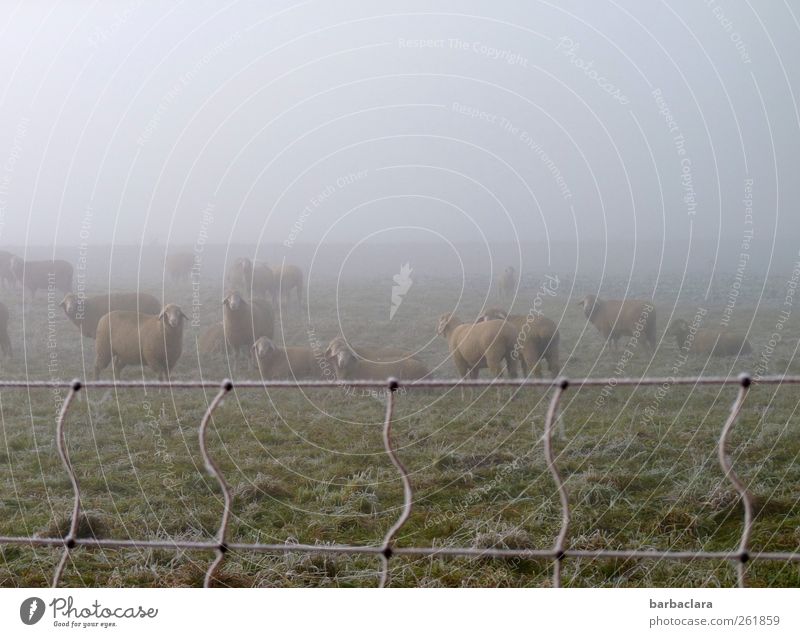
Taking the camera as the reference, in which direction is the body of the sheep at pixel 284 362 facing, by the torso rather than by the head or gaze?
to the viewer's left

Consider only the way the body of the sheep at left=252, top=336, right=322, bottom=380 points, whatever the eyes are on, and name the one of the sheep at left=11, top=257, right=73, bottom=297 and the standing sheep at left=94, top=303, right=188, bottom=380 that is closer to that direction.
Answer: the standing sheep

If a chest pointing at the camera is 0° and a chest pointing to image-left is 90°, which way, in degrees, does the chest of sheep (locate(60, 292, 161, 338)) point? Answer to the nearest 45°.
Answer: approximately 90°

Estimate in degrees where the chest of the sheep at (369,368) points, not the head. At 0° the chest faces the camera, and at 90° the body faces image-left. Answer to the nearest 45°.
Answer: approximately 90°

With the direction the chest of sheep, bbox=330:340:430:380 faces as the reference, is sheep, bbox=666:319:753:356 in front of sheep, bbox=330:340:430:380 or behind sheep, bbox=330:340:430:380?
behind

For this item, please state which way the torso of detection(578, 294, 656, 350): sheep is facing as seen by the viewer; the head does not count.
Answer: to the viewer's left
